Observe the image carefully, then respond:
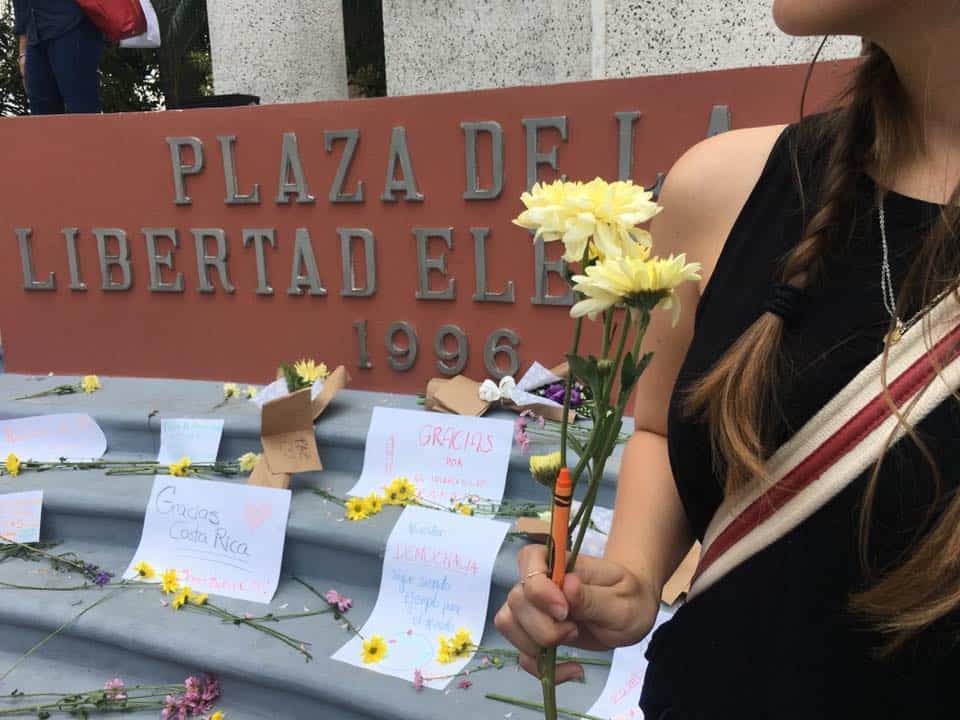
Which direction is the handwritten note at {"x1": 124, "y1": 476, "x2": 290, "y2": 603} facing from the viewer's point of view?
toward the camera

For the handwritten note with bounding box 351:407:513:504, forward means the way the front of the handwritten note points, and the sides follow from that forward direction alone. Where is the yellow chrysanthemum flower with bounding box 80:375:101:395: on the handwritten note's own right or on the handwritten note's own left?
on the handwritten note's own right

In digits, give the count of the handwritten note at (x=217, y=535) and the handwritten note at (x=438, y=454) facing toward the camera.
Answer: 2

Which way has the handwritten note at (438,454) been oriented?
toward the camera

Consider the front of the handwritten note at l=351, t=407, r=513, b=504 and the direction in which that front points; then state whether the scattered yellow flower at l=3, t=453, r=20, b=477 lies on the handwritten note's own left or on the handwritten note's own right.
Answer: on the handwritten note's own right

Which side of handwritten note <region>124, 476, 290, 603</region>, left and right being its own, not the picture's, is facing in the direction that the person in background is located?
back

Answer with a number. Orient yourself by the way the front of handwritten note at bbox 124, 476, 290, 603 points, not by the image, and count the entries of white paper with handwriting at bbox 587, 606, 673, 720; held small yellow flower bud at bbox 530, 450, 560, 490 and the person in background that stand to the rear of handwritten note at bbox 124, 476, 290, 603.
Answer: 1

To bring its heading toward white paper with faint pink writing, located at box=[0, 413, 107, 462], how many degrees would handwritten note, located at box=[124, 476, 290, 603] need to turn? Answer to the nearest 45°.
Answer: approximately 135° to its right
